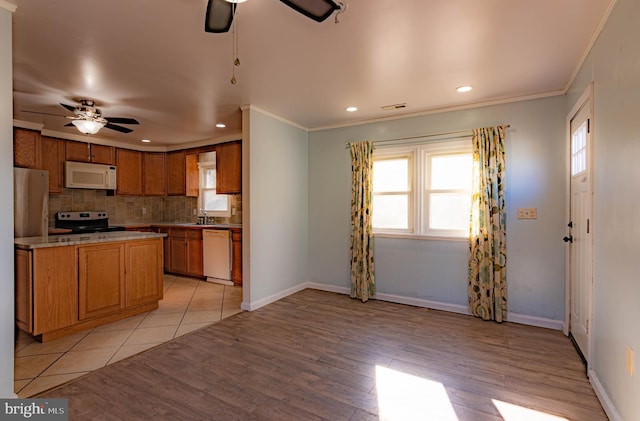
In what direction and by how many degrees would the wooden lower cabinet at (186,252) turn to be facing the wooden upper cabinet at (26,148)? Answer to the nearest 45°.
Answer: approximately 45° to its right

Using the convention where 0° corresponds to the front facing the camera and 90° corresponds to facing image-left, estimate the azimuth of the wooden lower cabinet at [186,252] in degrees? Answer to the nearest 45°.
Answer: approximately 45°

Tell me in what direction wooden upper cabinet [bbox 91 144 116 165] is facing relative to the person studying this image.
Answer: facing the viewer and to the right of the viewer

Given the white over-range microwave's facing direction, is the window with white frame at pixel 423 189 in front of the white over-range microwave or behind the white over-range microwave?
in front

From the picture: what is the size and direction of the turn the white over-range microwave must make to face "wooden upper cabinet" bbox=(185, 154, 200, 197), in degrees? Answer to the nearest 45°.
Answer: approximately 90° to its left

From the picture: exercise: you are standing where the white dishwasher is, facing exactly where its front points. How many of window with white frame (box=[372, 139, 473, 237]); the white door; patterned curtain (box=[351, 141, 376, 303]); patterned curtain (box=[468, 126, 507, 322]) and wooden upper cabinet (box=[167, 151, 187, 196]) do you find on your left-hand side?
4

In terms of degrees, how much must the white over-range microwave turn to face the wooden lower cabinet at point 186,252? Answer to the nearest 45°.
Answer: approximately 45° to its left

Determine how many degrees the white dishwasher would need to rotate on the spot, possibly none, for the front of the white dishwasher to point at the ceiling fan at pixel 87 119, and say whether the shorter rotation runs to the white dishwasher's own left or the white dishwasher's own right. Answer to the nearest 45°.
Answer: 0° — it already faces it

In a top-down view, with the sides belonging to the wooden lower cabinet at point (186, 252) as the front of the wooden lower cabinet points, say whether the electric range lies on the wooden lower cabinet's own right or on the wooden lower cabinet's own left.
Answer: on the wooden lower cabinet's own right
